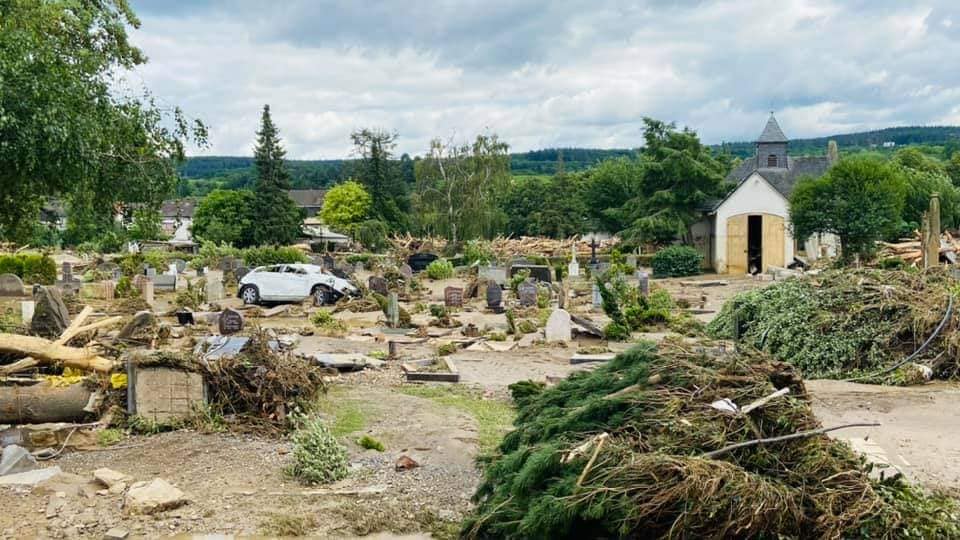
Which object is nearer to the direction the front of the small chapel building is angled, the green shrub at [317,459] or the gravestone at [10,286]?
the green shrub

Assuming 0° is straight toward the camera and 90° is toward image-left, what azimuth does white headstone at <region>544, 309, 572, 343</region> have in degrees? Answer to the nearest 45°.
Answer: approximately 0°

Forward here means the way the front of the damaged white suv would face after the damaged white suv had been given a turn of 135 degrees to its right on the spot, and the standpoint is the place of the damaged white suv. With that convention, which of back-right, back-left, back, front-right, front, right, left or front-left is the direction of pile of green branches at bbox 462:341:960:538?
front-left

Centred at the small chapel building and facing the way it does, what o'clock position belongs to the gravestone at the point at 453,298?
The gravestone is roughly at 1 o'clock from the small chapel building.

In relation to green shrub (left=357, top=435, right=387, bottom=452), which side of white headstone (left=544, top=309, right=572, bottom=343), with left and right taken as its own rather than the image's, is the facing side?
front

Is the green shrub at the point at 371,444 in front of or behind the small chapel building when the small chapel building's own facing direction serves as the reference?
in front

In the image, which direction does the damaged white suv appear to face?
to the viewer's right

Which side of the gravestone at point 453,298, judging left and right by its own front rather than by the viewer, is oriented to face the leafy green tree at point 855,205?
left

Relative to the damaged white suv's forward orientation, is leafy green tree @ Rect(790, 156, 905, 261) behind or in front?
in front

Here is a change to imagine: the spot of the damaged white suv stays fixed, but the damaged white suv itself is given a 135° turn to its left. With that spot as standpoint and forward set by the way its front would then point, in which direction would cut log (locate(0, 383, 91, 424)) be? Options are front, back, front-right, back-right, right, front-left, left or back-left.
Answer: back-left

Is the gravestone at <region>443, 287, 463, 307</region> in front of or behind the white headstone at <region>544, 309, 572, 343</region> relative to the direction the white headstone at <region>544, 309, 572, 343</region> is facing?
behind

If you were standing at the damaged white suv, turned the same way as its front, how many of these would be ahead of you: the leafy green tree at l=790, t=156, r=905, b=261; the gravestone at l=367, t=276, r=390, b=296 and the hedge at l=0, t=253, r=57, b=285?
2

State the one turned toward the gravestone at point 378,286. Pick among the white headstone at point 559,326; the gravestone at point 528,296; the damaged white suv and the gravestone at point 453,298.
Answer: the damaged white suv

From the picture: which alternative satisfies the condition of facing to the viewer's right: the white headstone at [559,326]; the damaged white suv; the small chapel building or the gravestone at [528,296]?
the damaged white suv
